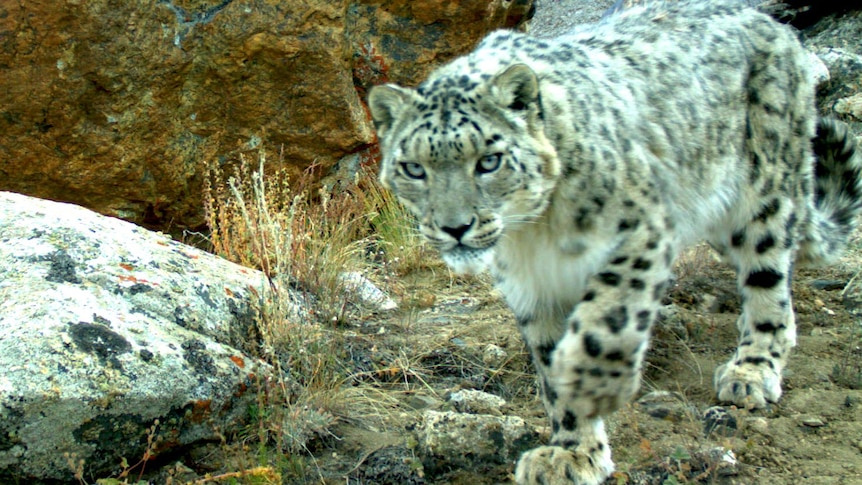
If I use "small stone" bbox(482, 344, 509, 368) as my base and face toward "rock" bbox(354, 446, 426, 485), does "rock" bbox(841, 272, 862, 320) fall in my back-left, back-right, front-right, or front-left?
back-left

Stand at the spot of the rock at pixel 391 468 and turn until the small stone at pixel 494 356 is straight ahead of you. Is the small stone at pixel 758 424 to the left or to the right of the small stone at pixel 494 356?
right

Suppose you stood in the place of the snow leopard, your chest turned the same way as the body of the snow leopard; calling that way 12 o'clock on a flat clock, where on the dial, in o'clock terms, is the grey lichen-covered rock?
The grey lichen-covered rock is roughly at 1 o'clock from the snow leopard.

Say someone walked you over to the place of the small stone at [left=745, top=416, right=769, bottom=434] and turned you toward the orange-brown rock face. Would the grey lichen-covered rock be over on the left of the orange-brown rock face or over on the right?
left

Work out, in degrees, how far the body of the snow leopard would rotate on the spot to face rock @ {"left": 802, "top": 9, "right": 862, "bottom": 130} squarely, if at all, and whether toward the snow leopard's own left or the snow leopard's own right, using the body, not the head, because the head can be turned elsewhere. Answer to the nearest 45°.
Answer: approximately 135° to the snow leopard's own right

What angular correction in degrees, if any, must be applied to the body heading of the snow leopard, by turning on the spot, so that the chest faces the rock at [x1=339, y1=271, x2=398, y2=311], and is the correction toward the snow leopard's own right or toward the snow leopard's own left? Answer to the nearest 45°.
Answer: approximately 90° to the snow leopard's own right

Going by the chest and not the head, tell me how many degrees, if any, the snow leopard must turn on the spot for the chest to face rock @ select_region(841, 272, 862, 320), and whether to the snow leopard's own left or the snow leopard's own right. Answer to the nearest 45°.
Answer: approximately 180°

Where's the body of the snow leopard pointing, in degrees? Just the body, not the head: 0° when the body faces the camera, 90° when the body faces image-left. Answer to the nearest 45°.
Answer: approximately 45°
